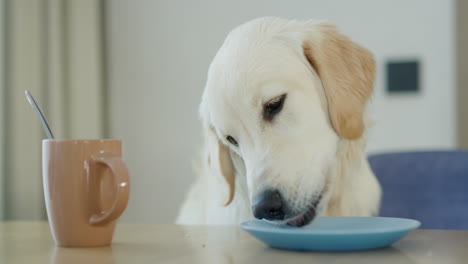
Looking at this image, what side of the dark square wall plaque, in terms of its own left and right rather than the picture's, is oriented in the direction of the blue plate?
front

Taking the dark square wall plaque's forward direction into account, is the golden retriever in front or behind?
in front

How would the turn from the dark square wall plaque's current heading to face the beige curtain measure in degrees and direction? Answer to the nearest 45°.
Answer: approximately 90° to its right

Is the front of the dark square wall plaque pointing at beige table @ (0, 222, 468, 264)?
yes

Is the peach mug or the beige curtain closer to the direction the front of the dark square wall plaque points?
the peach mug

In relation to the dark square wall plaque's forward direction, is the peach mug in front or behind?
in front

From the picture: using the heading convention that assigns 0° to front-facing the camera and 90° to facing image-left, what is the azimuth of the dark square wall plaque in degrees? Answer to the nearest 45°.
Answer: approximately 0°
